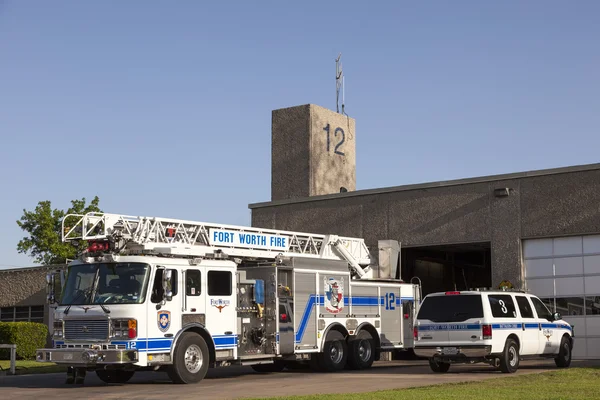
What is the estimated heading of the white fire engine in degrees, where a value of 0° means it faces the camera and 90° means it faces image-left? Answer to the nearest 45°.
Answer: approximately 45°

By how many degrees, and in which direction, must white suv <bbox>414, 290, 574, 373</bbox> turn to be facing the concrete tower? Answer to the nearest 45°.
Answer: approximately 90° to its left

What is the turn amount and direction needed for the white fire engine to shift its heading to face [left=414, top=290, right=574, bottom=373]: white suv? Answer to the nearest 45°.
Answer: approximately 135° to its left

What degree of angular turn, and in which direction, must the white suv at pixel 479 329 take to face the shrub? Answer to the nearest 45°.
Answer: approximately 90° to its left

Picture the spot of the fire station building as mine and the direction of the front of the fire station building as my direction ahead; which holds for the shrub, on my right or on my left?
on my right

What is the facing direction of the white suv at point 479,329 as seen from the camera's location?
facing away from the viewer and to the right of the viewer

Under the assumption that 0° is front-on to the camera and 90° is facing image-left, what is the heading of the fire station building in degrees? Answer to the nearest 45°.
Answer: approximately 45°

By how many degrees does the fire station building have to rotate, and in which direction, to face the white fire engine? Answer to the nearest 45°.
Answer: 0° — it already faces it

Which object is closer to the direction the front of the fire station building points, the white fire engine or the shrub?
the white fire engine

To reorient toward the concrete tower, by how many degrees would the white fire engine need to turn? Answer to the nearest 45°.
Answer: approximately 135° to its right

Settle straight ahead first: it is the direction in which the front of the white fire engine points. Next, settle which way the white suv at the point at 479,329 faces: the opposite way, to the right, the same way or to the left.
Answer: the opposite way

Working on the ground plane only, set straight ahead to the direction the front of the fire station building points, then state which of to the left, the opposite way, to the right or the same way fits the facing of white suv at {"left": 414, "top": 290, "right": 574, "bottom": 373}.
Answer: the opposite way
